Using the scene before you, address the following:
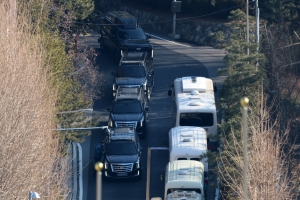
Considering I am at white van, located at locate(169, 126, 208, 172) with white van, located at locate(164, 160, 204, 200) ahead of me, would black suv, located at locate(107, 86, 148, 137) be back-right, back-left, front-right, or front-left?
back-right

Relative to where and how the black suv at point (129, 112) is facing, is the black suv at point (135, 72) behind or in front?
behind

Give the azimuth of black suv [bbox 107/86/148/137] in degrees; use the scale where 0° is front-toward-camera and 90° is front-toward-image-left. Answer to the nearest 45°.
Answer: approximately 0°

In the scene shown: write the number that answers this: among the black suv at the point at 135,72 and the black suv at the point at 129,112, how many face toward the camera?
2

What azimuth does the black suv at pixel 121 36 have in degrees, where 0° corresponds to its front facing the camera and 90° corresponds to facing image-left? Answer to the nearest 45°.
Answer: approximately 315°

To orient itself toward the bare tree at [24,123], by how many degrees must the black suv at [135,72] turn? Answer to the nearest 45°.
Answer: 0° — it already faces it

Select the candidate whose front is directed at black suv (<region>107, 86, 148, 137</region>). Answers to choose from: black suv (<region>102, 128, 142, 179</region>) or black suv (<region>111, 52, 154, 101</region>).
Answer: black suv (<region>111, 52, 154, 101</region>)

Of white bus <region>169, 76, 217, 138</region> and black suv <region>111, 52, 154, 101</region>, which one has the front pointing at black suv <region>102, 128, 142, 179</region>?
black suv <region>111, 52, 154, 101</region>
